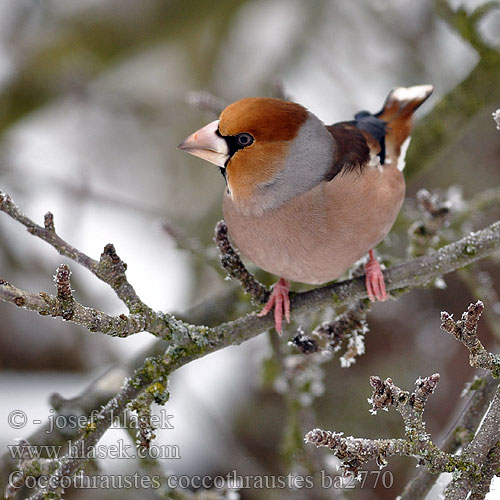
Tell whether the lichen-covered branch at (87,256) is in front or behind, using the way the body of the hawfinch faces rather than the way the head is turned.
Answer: in front

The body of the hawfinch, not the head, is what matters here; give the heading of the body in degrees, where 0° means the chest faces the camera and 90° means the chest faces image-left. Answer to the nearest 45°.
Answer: approximately 45°
